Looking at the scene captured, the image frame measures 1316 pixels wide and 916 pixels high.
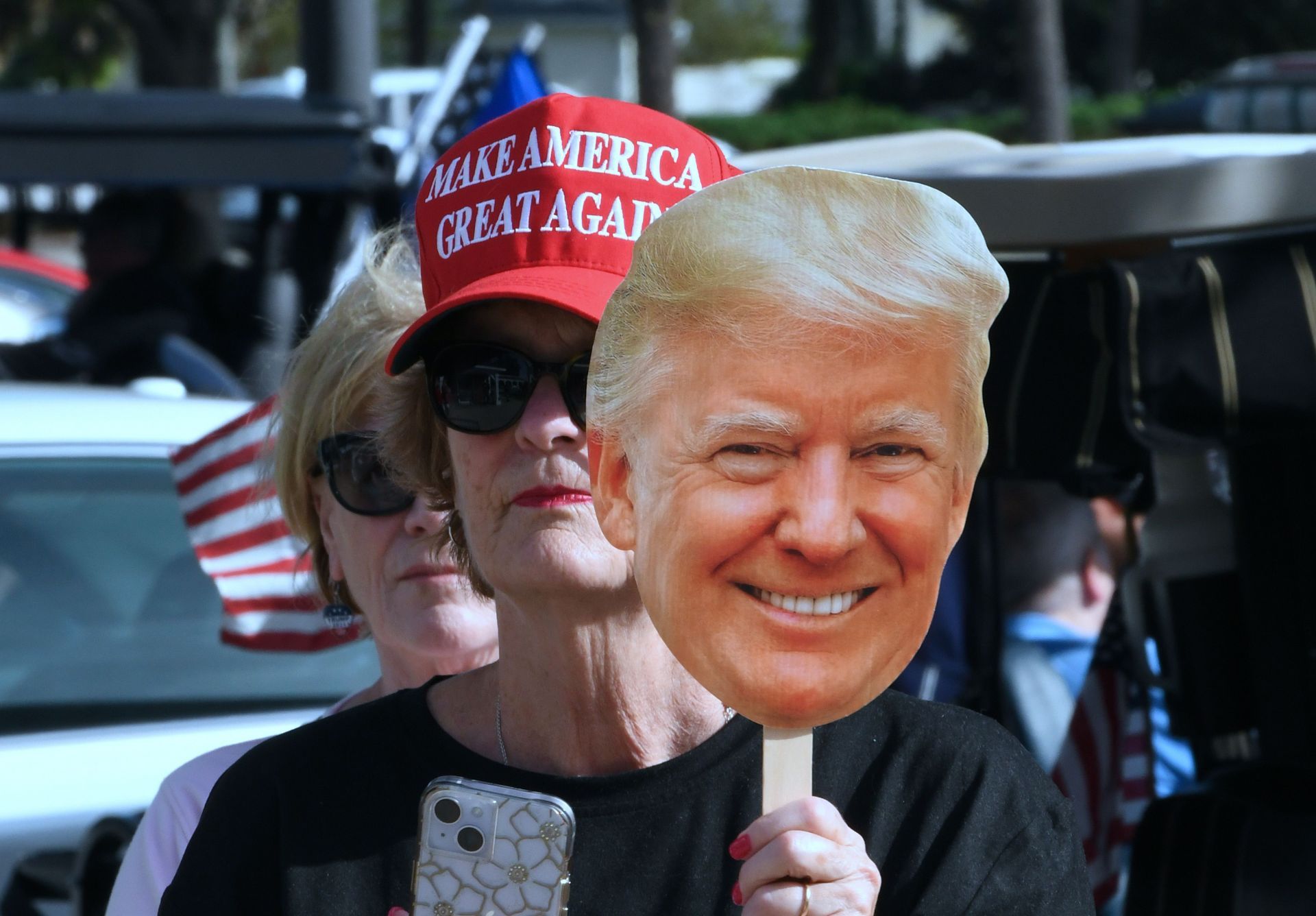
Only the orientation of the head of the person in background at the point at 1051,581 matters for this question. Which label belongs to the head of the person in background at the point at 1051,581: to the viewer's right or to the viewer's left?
to the viewer's right

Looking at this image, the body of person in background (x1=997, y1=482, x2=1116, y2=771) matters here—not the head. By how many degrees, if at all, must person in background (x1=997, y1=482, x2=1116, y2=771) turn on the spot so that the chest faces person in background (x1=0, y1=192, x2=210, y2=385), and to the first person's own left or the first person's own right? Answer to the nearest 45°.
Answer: approximately 90° to the first person's own left

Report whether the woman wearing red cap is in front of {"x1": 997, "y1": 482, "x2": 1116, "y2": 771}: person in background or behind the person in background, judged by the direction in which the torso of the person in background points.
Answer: behind

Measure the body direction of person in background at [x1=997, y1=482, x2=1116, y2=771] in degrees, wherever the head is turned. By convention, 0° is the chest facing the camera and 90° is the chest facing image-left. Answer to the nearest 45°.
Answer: approximately 225°

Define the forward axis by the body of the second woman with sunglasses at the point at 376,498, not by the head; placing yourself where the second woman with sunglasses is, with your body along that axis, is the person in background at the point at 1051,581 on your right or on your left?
on your left

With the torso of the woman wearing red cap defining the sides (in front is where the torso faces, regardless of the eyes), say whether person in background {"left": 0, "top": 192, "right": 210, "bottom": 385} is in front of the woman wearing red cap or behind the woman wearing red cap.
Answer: behind

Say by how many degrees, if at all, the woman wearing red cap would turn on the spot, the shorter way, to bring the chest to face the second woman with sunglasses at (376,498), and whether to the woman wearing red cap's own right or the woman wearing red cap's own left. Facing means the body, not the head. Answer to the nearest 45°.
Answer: approximately 180°

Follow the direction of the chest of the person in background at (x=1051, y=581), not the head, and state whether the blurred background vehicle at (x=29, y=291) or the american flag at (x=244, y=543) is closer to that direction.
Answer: the blurred background vehicle

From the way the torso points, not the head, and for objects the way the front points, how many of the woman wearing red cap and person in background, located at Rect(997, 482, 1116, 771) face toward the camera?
1

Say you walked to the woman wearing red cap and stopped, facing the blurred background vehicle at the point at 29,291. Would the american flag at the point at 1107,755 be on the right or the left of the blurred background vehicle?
right

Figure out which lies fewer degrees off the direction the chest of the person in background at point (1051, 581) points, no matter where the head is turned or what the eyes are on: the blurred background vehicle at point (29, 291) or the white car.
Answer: the blurred background vehicle
